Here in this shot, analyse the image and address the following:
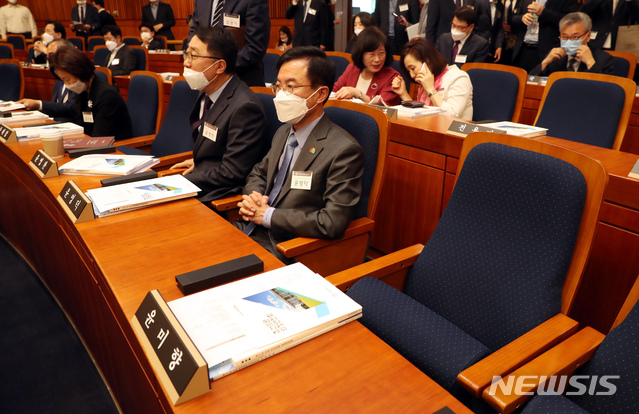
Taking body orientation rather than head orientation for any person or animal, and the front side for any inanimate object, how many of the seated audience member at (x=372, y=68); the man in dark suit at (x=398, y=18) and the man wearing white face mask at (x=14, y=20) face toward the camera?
3

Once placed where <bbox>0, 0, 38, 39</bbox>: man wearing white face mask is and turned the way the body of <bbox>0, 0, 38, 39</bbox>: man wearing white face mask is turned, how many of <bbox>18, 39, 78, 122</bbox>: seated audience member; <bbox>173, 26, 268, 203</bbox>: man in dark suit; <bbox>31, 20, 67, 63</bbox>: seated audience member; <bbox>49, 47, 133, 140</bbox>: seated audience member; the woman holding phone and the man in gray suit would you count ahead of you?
6

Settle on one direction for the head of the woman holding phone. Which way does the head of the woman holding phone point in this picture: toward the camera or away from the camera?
toward the camera

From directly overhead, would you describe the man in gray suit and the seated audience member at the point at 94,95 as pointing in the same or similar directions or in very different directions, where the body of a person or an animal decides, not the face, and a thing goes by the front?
same or similar directions

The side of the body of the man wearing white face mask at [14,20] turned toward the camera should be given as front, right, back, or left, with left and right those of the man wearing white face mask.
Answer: front

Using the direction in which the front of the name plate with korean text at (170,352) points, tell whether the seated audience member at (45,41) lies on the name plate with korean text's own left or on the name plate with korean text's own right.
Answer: on the name plate with korean text's own right

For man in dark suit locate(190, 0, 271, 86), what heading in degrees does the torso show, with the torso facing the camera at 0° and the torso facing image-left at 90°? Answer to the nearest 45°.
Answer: approximately 45°

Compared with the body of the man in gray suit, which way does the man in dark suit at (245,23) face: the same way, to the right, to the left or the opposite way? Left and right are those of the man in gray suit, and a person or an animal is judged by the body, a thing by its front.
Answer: the same way

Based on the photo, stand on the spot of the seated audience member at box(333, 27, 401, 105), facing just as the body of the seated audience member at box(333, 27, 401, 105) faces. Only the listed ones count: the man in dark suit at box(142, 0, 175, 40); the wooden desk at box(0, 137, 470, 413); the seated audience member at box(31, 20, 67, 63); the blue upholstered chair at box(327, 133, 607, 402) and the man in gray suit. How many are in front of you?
3

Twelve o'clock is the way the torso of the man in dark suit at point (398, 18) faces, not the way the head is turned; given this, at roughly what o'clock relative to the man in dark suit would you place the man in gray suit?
The man in gray suit is roughly at 12 o'clock from the man in dark suit.

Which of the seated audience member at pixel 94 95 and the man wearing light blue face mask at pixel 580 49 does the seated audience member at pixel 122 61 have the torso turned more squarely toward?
the seated audience member

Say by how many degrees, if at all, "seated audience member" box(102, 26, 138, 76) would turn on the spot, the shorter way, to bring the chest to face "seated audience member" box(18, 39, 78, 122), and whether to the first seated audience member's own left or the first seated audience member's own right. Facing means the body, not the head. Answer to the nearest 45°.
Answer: approximately 45° to the first seated audience member's own left

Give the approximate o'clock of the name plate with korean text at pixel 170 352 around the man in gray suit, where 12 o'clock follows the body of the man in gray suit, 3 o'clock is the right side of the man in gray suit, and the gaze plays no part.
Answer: The name plate with korean text is roughly at 11 o'clock from the man in gray suit.

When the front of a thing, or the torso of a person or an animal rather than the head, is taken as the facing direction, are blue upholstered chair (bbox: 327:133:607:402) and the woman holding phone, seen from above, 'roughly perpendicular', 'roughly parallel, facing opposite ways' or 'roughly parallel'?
roughly parallel

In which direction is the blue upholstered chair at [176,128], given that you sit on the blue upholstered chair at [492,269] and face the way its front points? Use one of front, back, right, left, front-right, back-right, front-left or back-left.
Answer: right

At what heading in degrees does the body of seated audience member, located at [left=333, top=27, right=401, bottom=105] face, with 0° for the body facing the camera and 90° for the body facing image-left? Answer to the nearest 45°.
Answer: approximately 0°

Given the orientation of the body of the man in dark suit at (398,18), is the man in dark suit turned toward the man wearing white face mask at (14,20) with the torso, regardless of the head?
no

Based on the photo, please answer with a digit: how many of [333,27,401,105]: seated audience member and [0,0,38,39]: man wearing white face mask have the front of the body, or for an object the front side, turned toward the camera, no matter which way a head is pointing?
2
